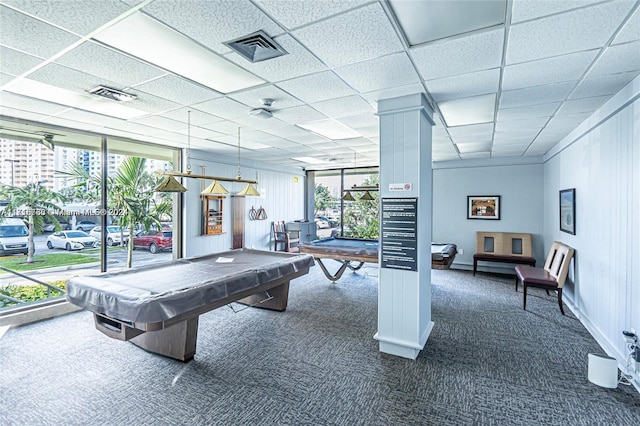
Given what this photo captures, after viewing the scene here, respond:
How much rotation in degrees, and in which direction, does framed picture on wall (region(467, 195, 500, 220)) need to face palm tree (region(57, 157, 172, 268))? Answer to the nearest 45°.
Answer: approximately 45° to its right

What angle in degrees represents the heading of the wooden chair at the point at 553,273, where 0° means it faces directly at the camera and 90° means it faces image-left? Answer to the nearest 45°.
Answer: approximately 90°

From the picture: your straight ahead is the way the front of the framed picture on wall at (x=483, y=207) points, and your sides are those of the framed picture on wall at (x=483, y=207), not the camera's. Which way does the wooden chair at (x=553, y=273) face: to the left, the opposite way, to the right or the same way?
to the right

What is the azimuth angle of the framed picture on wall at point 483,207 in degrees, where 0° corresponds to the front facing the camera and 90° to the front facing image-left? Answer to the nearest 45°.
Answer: approximately 0°

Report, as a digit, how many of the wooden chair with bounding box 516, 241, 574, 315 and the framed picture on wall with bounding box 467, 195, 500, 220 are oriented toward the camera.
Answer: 1

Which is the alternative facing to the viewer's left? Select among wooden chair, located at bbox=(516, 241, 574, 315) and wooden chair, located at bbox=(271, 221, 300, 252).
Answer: wooden chair, located at bbox=(516, 241, 574, 315)

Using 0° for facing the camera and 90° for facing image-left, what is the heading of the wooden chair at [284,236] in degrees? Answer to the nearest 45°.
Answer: approximately 315°
